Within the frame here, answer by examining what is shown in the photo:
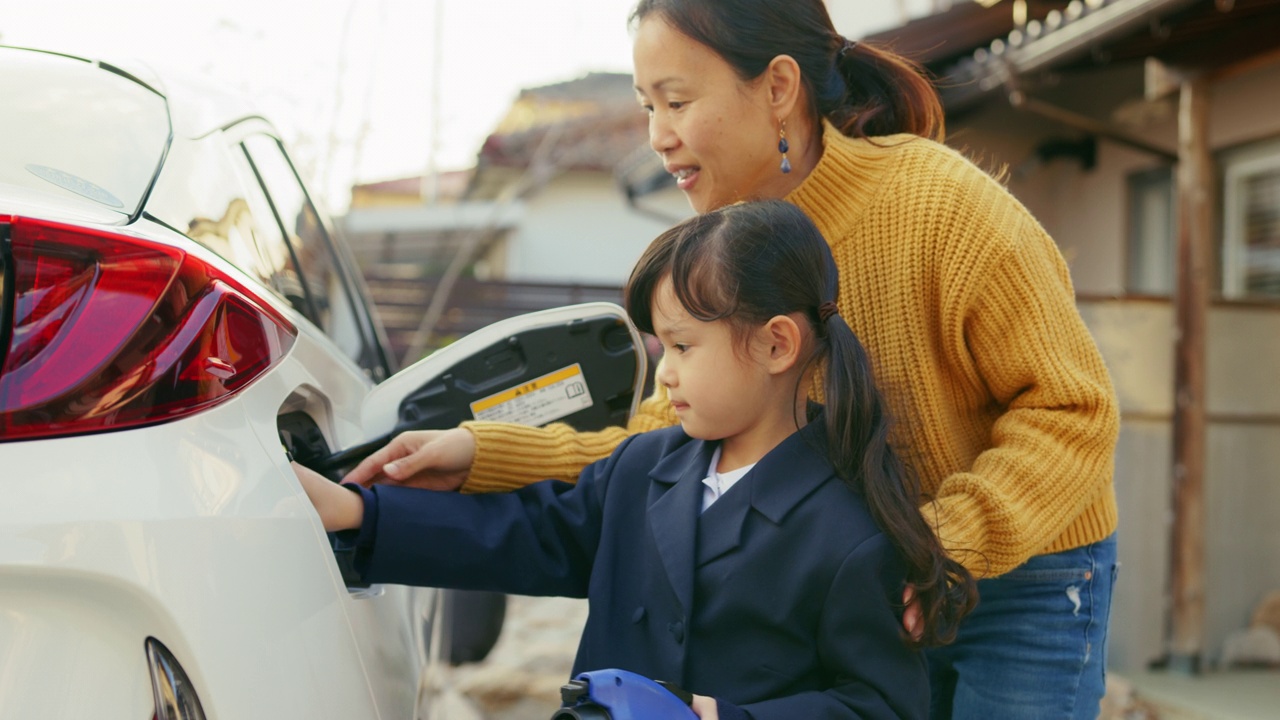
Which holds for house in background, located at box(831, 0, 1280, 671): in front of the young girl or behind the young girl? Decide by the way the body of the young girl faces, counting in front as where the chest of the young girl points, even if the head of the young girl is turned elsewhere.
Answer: behind

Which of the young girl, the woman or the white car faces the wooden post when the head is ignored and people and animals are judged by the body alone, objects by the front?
the white car

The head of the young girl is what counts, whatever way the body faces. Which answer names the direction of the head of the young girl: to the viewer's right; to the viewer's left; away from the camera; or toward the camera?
to the viewer's left

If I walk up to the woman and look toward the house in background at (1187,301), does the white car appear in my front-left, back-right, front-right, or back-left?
back-left

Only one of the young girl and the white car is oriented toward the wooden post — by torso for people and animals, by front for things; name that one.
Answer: the white car

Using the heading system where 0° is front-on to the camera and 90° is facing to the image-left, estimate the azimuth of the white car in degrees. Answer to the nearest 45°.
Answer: approximately 225°

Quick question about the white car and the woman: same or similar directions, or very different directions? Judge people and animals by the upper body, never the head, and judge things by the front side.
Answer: very different directions

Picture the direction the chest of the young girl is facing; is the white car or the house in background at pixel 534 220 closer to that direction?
the white car
